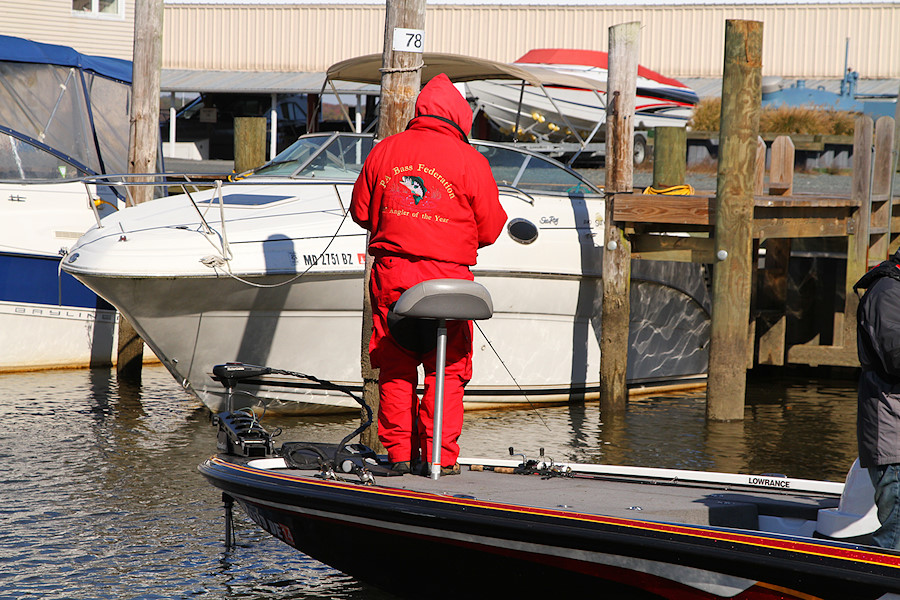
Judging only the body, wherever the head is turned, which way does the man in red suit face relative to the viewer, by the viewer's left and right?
facing away from the viewer

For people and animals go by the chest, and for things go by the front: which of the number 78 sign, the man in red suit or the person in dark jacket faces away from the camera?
the man in red suit

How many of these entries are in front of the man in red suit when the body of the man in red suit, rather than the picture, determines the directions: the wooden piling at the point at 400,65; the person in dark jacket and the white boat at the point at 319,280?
2

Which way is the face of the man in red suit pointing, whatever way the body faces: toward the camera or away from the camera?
away from the camera

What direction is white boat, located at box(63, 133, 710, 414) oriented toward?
to the viewer's left

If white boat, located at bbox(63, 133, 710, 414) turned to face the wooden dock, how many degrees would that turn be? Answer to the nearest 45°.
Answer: approximately 180°

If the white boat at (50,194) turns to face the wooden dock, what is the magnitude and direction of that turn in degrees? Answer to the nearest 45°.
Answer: approximately 135° to its left

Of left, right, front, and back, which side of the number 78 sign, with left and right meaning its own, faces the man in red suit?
front
